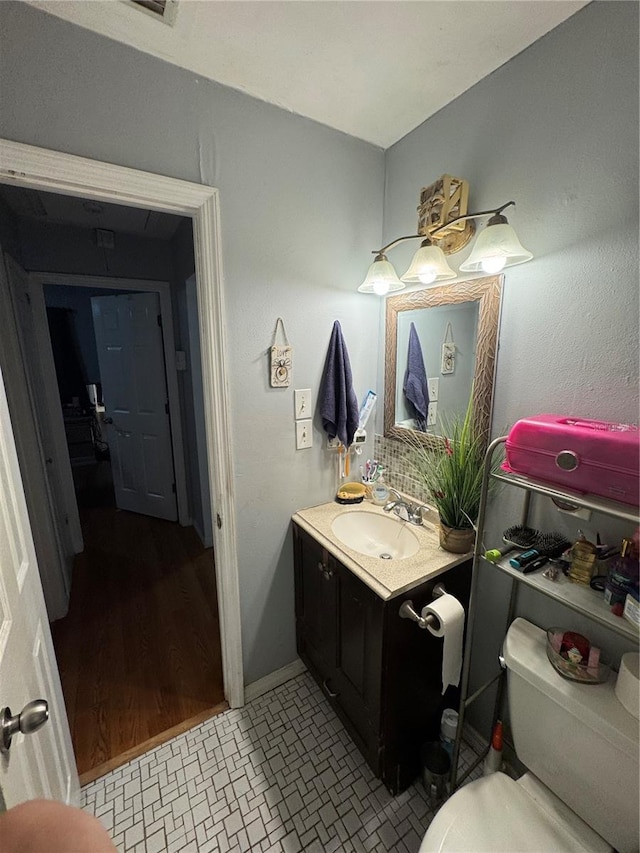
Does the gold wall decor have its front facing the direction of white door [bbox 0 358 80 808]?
yes

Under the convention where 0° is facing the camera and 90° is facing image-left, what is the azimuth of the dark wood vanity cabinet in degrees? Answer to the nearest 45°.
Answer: approximately 45°

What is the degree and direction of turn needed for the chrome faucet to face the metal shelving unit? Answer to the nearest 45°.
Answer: approximately 90° to its left

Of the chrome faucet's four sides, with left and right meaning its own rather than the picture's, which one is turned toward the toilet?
left

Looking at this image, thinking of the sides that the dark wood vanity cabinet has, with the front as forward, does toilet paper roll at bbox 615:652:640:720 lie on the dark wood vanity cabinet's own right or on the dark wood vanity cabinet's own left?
on the dark wood vanity cabinet's own left

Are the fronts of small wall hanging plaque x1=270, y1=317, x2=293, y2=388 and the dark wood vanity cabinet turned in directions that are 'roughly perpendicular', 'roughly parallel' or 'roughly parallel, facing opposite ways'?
roughly perpendicular

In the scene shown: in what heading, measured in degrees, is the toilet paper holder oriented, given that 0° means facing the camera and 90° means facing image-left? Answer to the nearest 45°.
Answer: approximately 315°
